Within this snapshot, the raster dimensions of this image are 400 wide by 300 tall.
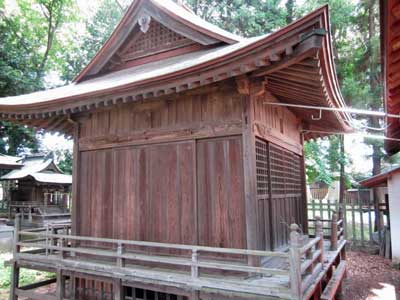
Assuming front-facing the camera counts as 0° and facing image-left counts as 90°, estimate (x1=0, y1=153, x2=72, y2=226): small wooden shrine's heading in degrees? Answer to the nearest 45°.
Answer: approximately 315°
